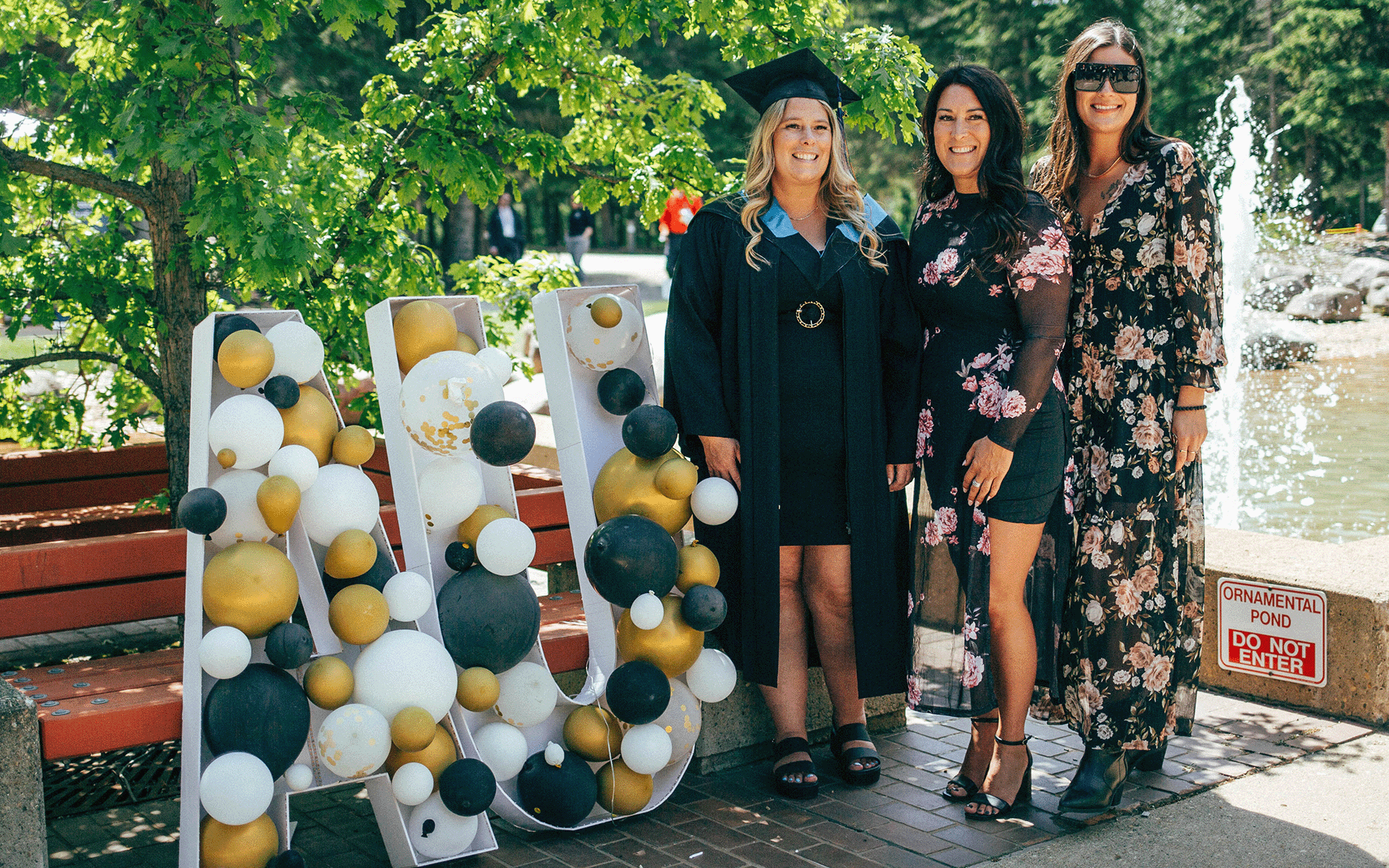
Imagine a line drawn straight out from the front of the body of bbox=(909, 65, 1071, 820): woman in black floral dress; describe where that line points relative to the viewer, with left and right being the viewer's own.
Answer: facing the viewer and to the left of the viewer

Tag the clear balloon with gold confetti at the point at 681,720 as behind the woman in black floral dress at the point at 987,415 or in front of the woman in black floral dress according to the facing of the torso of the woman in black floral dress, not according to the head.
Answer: in front

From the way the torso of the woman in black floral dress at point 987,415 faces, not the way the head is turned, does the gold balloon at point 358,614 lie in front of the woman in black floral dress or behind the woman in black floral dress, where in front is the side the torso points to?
in front

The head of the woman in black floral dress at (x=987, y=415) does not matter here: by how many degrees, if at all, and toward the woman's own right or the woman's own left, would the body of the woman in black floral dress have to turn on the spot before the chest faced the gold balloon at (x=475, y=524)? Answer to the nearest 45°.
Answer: approximately 45° to the woman's own right

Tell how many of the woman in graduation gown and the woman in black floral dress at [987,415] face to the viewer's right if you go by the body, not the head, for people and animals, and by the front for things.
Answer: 0

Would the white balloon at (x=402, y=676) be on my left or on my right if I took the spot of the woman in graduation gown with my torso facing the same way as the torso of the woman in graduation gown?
on my right

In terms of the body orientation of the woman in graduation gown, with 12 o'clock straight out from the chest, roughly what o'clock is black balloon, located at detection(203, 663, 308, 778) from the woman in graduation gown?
The black balloon is roughly at 2 o'clock from the woman in graduation gown.

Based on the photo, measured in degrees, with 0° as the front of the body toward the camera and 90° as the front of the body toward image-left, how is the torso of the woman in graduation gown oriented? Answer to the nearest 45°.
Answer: approximately 0°
